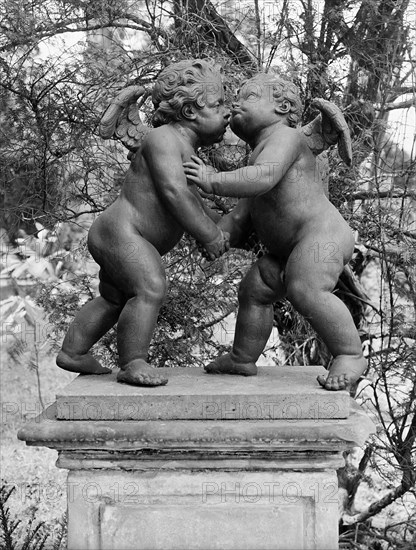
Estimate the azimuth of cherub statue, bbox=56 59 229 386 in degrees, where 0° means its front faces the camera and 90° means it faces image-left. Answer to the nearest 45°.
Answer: approximately 270°
